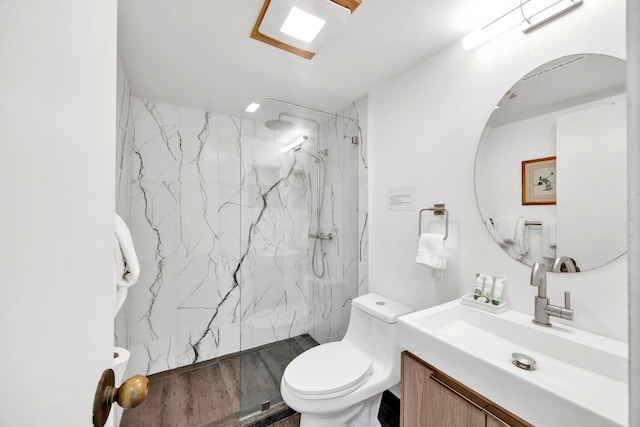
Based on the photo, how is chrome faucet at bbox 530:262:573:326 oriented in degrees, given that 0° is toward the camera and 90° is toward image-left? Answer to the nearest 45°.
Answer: approximately 45°

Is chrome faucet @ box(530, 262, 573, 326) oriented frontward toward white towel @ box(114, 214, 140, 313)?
yes

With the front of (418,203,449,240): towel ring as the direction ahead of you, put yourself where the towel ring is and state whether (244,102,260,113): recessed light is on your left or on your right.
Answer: on your right

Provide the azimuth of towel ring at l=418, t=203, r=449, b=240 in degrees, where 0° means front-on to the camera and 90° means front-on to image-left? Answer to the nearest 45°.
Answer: approximately 45°

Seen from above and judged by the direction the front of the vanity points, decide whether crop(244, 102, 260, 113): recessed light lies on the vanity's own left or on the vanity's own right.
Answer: on the vanity's own right

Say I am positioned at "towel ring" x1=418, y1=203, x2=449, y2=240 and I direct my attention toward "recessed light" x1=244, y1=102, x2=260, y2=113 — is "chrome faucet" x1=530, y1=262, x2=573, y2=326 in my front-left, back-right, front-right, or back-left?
back-left

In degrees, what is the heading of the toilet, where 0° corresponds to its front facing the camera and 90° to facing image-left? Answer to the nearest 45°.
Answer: approximately 45°

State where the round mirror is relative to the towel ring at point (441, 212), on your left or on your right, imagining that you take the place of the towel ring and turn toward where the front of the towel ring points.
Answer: on your left
